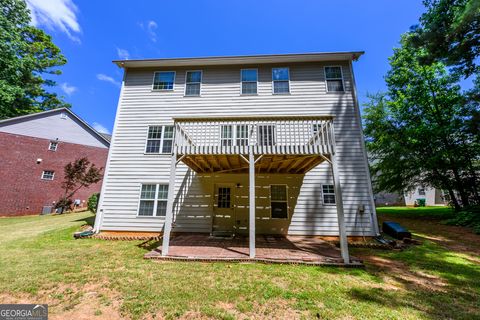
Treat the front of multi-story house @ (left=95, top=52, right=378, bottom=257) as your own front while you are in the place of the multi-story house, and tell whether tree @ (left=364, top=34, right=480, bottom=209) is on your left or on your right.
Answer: on your right

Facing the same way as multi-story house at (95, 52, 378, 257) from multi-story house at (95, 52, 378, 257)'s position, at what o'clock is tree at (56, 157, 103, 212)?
The tree is roughly at 10 o'clock from the multi-story house.

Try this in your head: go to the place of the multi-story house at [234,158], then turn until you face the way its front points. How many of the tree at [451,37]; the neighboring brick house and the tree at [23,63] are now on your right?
1

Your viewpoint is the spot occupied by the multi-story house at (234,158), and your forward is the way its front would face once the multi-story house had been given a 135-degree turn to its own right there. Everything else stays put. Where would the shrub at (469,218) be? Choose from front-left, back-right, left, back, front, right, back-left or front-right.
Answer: front-left

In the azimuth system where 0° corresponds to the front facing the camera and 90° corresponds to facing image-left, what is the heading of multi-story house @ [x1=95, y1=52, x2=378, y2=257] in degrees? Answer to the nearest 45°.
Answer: approximately 180°

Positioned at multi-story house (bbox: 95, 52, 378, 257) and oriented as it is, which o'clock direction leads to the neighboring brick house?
The neighboring brick house is roughly at 10 o'clock from the multi-story house.

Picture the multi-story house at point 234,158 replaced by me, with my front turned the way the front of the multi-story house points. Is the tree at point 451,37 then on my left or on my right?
on my right
